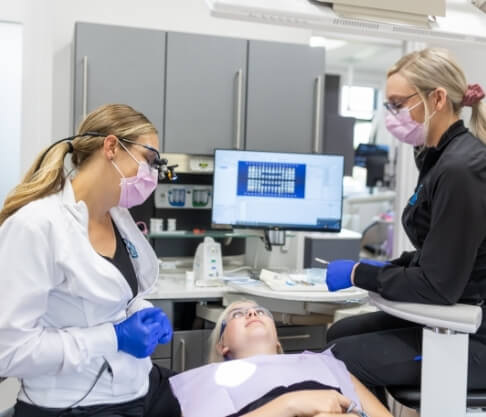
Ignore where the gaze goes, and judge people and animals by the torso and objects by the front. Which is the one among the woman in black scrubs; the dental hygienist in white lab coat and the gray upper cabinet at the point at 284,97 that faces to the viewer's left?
the woman in black scrubs

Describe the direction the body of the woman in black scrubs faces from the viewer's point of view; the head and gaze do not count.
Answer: to the viewer's left

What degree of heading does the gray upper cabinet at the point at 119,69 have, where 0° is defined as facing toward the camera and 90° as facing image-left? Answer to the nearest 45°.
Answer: approximately 0°

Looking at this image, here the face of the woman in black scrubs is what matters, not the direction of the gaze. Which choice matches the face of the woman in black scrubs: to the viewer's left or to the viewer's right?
to the viewer's left

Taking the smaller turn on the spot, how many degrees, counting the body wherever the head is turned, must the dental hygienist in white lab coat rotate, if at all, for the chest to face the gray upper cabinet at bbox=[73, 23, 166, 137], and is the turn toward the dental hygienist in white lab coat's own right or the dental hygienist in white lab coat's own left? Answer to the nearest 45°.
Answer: approximately 135° to the dental hygienist in white lab coat's own left
